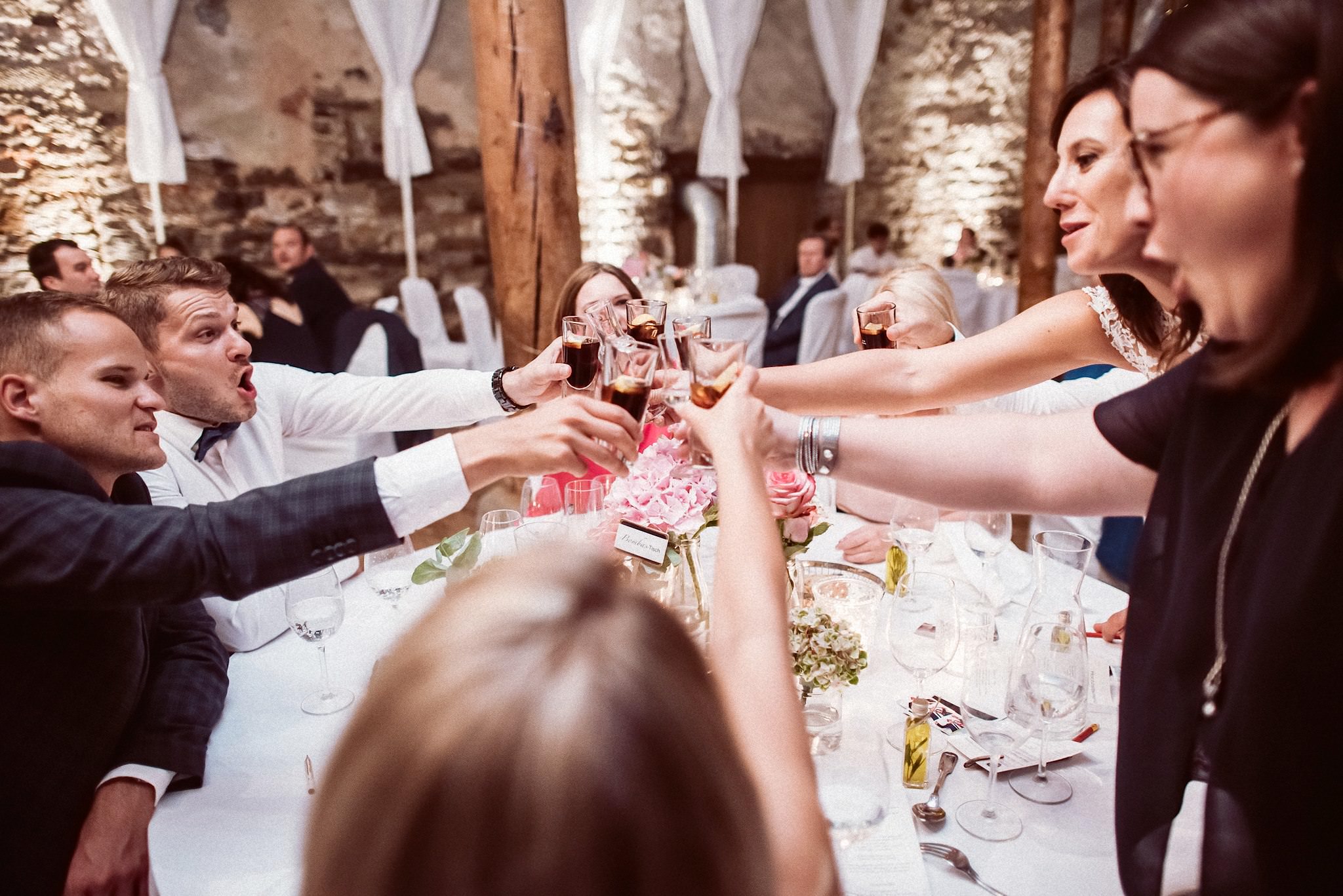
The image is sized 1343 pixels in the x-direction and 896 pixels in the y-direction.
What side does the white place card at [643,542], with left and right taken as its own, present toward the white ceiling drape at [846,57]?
back

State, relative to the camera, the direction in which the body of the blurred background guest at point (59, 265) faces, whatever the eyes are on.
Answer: to the viewer's right

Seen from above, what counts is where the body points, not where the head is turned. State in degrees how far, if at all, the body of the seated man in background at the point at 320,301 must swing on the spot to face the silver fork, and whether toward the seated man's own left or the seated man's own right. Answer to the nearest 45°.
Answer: approximately 45° to the seated man's own left

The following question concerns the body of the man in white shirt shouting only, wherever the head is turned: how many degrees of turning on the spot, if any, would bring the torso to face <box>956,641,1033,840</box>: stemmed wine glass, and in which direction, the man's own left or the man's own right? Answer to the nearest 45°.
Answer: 0° — they already face it

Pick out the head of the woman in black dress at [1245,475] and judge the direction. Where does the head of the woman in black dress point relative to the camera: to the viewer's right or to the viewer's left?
to the viewer's left

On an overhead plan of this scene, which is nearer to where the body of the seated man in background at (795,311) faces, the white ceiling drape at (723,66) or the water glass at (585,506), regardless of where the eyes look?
the water glass

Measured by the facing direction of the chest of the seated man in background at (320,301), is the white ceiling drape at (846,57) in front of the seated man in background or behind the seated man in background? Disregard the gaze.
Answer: behind

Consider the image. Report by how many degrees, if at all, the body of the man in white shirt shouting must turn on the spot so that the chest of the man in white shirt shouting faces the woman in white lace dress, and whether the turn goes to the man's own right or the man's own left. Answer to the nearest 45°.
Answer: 0° — they already face them

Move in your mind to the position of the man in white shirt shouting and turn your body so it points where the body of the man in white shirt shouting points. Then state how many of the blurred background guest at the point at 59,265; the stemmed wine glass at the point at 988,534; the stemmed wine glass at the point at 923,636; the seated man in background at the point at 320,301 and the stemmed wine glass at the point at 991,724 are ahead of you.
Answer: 3

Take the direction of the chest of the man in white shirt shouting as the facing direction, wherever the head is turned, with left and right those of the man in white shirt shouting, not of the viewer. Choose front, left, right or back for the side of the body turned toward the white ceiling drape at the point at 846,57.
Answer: left

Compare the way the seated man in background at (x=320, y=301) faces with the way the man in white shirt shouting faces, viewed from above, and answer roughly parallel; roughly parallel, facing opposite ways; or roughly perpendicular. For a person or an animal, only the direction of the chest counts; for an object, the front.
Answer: roughly perpendicular

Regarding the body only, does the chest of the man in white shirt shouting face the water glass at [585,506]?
yes

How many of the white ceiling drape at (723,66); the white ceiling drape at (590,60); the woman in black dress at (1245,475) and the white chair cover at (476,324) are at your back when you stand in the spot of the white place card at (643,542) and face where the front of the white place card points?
3
